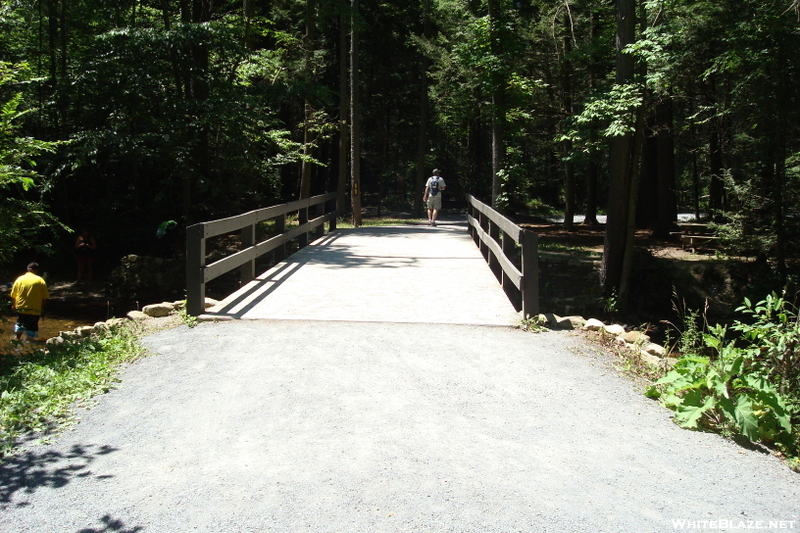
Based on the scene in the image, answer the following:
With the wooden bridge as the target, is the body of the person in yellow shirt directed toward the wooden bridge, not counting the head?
no

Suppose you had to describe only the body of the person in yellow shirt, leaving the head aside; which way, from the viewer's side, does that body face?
away from the camera

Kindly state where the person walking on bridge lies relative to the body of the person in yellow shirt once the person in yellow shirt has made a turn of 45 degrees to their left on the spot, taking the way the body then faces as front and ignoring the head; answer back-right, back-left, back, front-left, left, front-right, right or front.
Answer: right
